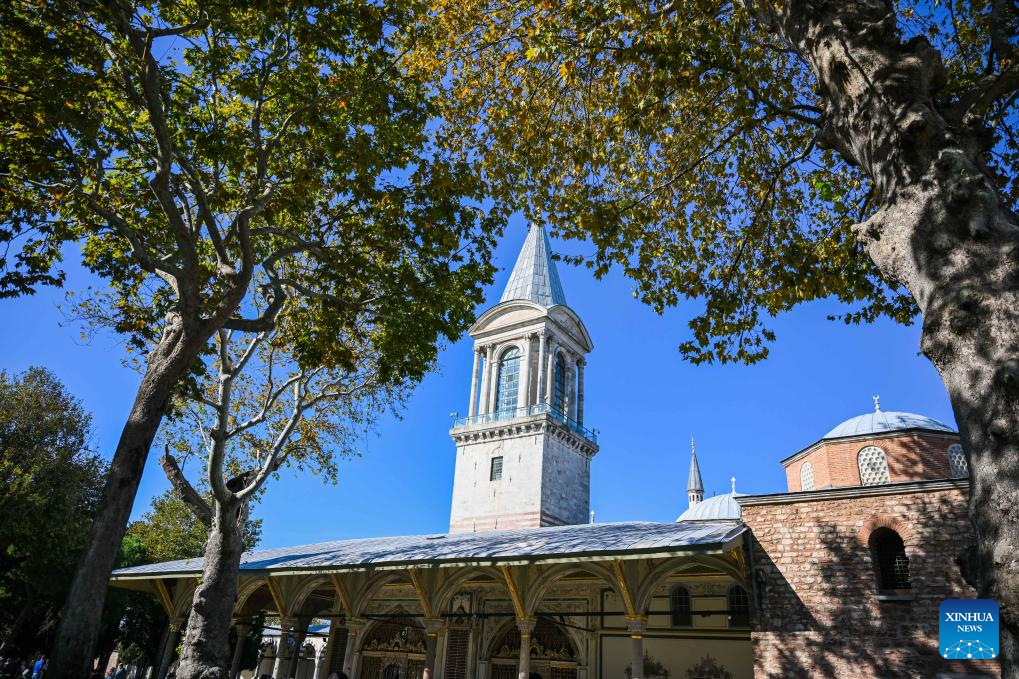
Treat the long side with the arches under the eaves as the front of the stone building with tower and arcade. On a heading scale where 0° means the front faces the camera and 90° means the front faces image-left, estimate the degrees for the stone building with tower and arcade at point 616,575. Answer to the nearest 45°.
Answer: approximately 45°

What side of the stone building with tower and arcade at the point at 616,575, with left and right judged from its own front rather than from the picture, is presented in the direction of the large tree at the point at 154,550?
right
